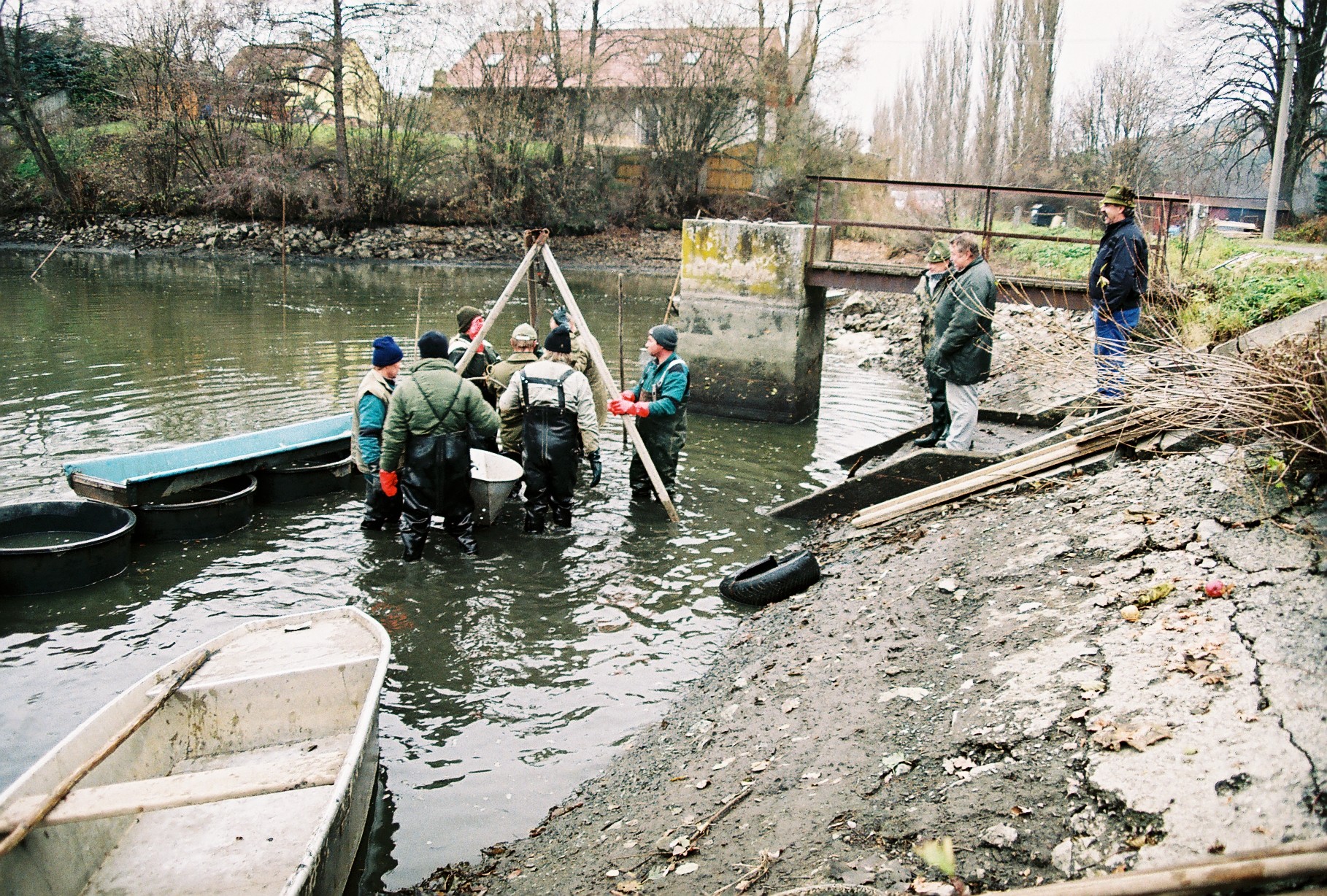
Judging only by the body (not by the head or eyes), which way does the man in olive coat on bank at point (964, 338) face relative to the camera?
to the viewer's left

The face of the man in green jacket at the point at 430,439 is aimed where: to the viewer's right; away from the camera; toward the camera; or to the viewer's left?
away from the camera

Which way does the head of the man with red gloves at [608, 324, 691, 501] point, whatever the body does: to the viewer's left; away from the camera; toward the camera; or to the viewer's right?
to the viewer's left

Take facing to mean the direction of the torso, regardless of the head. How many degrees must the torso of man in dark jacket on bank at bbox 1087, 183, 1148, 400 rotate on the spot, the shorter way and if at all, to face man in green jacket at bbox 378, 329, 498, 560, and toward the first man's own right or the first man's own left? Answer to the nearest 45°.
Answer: approximately 45° to the first man's own left

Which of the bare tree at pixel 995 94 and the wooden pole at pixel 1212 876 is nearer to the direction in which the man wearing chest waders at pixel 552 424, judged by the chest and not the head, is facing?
the bare tree

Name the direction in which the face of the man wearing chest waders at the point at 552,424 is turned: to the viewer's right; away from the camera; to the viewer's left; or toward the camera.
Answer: away from the camera

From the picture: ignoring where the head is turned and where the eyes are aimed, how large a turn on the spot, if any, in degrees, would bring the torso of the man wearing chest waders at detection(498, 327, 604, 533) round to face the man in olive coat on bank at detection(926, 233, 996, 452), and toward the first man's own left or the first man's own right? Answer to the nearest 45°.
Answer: approximately 90° to the first man's own right

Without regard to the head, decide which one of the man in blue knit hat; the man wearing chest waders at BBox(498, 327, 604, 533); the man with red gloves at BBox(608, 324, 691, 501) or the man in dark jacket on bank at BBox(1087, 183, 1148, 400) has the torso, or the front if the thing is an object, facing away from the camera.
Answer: the man wearing chest waders

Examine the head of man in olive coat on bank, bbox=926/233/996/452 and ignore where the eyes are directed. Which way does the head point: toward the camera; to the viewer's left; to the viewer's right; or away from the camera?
to the viewer's left

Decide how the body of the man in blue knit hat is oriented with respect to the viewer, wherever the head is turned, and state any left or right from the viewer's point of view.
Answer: facing to the right of the viewer
